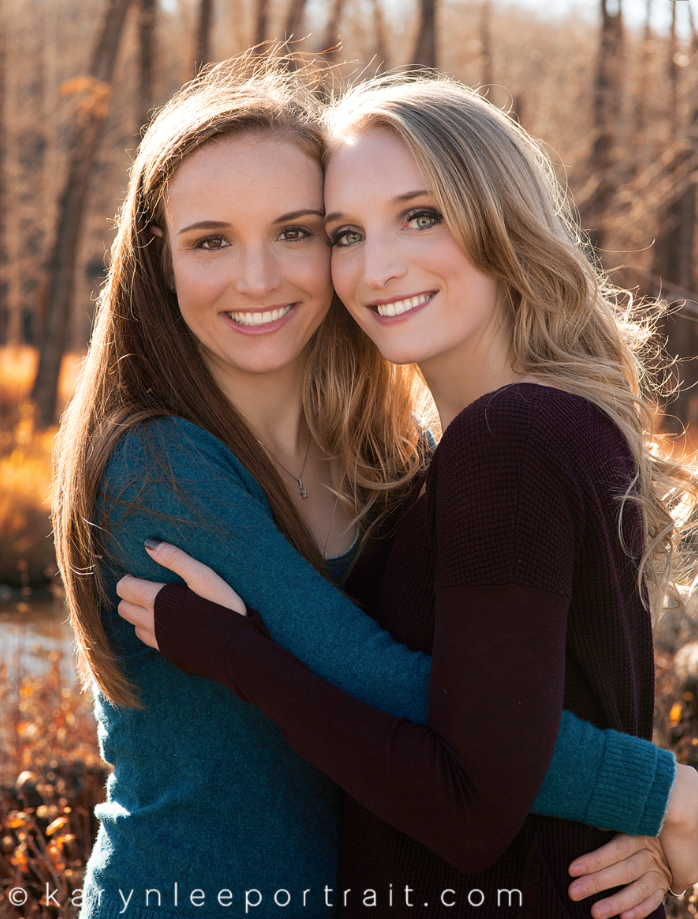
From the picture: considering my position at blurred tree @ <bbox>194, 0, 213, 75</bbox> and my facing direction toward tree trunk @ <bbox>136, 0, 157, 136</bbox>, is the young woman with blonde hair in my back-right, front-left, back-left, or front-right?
back-left

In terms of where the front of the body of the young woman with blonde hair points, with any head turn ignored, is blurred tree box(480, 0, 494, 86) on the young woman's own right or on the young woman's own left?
on the young woman's own right

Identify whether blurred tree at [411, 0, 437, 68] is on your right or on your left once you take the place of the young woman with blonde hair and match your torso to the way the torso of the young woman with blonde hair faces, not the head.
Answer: on your right

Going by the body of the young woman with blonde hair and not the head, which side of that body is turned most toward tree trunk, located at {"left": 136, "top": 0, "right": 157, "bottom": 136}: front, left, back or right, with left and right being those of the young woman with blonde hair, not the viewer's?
right

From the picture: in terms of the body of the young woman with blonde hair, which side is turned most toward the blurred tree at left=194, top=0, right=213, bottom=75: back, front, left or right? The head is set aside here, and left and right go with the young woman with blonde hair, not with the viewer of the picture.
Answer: right

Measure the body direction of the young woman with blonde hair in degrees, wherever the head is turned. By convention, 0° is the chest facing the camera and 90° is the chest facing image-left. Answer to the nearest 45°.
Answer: approximately 90°

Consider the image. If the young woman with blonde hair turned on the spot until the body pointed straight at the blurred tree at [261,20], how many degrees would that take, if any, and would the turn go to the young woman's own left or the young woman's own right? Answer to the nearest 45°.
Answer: approximately 90° to the young woman's own right
